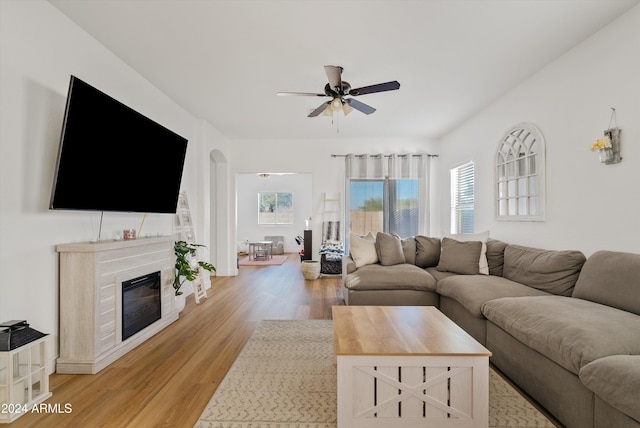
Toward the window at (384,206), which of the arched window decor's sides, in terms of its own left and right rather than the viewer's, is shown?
right

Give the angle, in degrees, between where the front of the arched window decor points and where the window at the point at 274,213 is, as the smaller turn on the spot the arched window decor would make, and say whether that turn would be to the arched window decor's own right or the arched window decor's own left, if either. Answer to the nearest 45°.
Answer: approximately 90° to the arched window decor's own right

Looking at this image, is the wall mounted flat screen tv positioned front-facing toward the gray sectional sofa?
yes

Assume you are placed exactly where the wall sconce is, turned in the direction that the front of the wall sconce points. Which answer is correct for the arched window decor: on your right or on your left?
on your right

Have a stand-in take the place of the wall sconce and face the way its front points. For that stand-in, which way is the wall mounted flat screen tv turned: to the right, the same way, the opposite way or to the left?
the opposite way

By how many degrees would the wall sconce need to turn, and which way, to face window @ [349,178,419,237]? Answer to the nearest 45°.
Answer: approximately 90° to its right

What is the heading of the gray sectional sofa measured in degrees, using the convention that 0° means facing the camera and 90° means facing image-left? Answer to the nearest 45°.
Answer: approximately 45°
